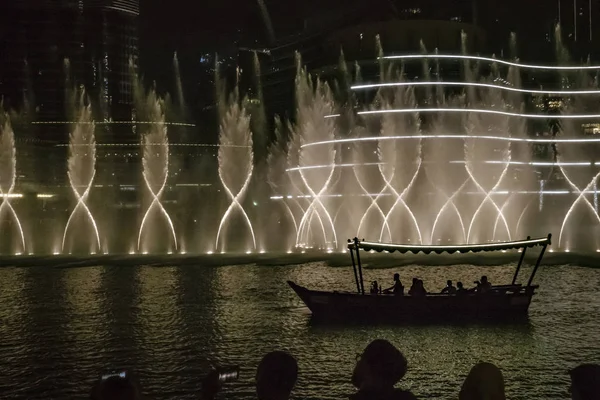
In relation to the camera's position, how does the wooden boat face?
facing to the left of the viewer
